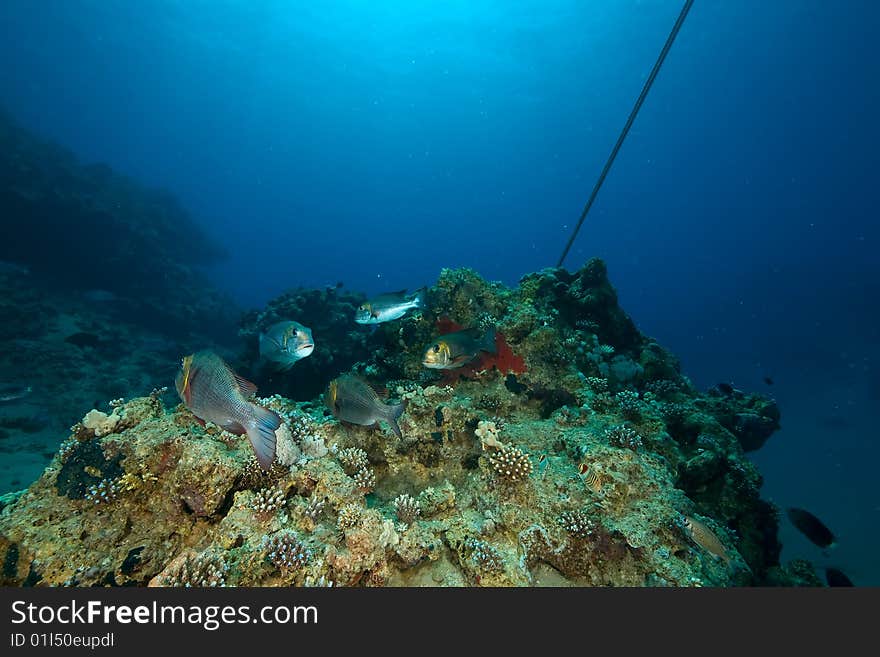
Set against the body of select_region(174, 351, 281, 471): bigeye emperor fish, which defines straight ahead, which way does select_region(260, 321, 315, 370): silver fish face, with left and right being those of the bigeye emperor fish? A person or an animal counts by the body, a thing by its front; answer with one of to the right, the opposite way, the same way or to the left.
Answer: the opposite way

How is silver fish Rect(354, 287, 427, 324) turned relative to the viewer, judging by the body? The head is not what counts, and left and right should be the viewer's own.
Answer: facing to the left of the viewer

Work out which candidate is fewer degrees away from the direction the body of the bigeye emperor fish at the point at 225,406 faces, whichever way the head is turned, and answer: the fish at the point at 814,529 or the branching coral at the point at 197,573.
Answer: the branching coral

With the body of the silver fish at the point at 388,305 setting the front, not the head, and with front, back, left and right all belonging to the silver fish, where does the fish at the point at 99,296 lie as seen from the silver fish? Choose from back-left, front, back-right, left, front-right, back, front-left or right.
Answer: front-right

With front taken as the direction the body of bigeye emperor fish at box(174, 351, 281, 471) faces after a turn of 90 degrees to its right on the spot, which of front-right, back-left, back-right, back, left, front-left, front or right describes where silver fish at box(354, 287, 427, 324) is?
front

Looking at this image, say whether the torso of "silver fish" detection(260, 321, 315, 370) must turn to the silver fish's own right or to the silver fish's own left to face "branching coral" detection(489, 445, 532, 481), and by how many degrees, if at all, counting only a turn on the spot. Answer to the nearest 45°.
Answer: approximately 45° to the silver fish's own left

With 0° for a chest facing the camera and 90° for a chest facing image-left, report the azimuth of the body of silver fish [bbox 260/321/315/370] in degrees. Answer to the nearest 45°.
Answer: approximately 315°
